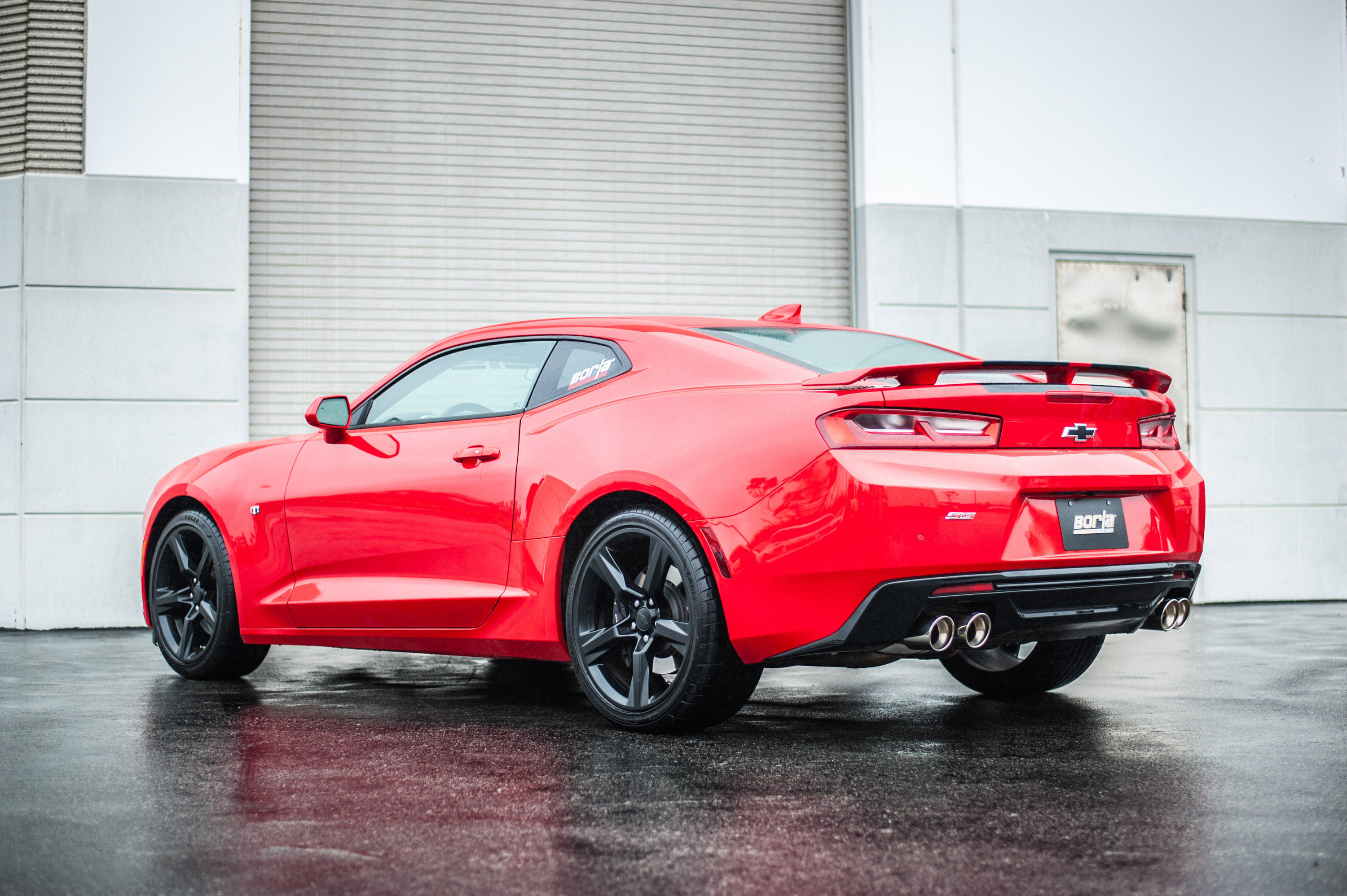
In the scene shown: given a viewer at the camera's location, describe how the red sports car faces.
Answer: facing away from the viewer and to the left of the viewer
